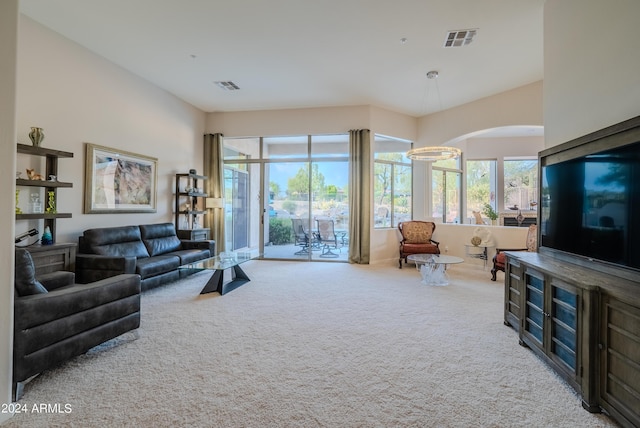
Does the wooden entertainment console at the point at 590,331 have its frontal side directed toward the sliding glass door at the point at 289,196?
no

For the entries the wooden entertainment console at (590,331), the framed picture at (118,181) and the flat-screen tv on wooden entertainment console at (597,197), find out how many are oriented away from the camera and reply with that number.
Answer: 0

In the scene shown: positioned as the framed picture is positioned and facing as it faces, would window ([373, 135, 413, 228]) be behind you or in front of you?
in front

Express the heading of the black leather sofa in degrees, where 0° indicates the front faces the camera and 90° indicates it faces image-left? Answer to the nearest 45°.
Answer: approximately 315°

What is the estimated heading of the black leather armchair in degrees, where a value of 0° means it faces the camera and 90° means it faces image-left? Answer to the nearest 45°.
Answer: approximately 225°

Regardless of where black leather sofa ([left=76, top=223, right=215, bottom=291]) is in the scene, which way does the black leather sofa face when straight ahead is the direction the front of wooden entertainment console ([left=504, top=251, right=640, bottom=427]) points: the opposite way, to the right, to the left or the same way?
the opposite way

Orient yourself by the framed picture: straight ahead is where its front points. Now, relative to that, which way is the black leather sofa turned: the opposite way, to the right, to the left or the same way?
the same way

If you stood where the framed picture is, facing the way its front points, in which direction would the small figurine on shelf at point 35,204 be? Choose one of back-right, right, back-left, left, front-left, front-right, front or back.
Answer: right

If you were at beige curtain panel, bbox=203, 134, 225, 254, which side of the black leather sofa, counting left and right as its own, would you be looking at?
left

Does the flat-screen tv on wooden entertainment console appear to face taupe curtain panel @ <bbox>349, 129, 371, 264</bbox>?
no

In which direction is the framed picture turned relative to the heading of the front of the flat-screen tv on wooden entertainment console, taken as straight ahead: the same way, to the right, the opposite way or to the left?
the opposite way

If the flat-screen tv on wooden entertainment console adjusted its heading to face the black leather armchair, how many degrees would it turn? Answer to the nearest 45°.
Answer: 0° — it already faces it

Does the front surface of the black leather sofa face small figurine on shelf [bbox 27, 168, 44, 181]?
no

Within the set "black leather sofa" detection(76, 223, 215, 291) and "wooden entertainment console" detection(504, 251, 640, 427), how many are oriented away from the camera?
0

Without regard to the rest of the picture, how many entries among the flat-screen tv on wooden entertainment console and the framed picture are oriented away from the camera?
0

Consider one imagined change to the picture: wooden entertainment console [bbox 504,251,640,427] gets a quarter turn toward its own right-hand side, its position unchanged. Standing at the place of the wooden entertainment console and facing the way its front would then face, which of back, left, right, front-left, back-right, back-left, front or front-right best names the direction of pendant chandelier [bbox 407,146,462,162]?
front

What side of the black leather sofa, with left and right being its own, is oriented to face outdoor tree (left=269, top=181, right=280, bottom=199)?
left

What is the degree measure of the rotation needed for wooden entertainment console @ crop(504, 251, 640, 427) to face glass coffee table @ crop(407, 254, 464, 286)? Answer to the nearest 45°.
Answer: approximately 90° to its right

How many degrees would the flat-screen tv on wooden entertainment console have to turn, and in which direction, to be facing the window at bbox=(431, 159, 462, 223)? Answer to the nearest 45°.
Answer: approximately 90° to its right

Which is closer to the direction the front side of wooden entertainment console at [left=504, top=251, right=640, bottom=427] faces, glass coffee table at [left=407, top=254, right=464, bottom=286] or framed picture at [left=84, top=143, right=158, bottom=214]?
the framed picture

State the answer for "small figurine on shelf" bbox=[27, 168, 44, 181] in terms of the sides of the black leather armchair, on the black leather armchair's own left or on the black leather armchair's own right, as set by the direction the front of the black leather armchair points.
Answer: on the black leather armchair's own left

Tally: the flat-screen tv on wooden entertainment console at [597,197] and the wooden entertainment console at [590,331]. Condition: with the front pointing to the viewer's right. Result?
0

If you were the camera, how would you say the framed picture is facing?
facing the viewer and to the right of the viewer
